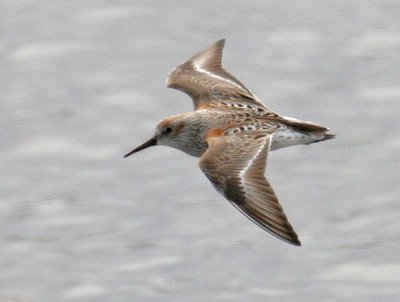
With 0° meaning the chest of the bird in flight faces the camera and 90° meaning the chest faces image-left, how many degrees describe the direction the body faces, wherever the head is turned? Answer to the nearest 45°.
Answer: approximately 90°
